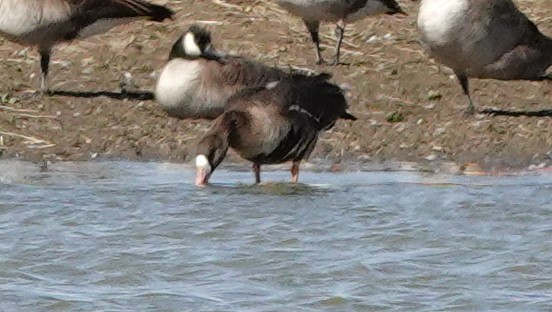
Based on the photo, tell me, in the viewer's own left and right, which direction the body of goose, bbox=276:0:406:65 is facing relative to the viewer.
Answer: facing to the left of the viewer

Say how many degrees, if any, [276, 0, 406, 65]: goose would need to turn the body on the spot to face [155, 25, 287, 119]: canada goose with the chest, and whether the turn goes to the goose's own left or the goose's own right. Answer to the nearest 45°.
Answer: approximately 45° to the goose's own left

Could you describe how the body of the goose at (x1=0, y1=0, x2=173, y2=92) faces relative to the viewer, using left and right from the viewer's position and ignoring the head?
facing to the left of the viewer

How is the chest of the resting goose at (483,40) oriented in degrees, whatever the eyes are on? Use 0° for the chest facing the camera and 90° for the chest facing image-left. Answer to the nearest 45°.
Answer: approximately 90°

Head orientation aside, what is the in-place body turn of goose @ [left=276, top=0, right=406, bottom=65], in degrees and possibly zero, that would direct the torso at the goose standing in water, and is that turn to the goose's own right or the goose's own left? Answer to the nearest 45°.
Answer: approximately 90° to the goose's own left

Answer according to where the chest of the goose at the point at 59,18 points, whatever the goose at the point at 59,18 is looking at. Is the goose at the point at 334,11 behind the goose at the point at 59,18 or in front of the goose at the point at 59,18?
behind

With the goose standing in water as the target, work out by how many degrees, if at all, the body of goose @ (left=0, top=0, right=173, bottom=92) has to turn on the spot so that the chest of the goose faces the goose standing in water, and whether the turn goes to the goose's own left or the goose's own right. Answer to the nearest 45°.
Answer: approximately 135° to the goose's own left
